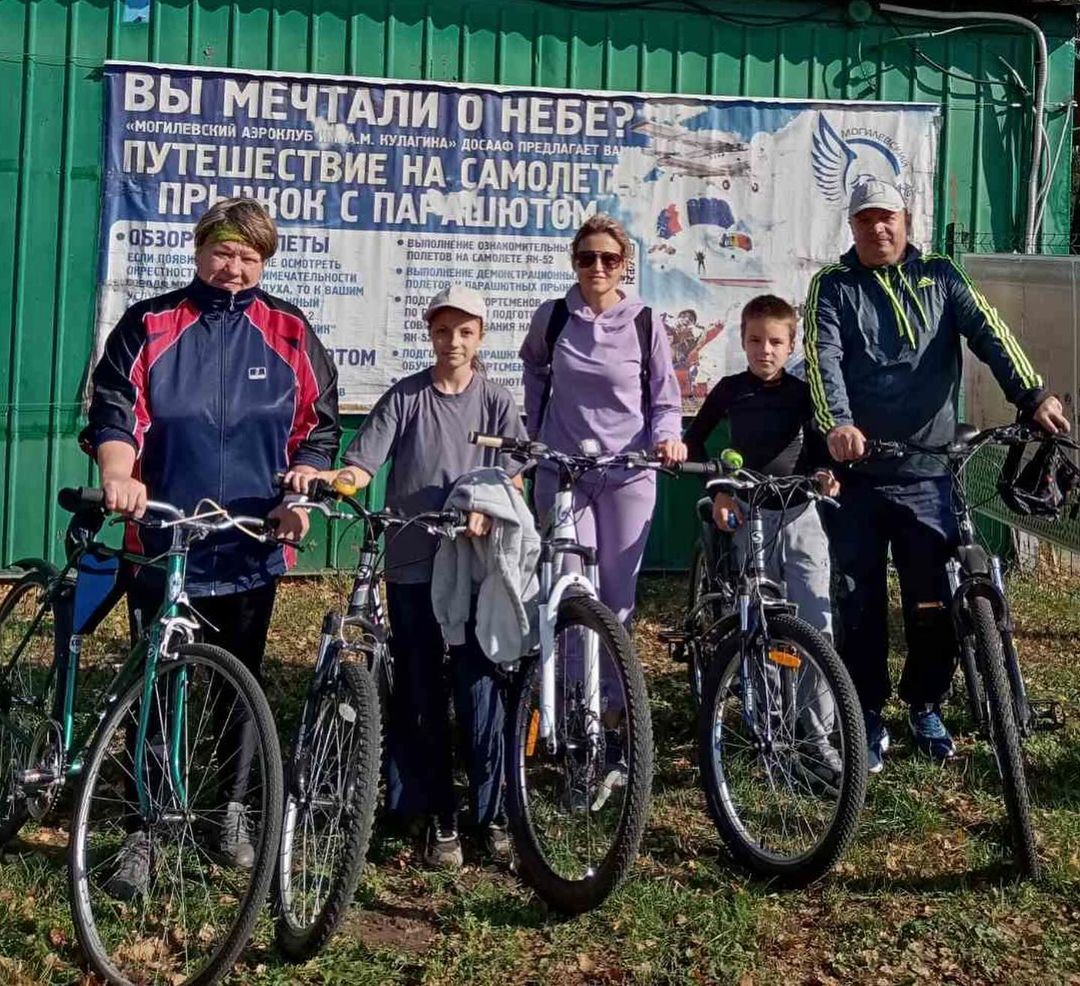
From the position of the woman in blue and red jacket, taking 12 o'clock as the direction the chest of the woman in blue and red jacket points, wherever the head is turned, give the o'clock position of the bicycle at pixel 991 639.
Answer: The bicycle is roughly at 9 o'clock from the woman in blue and red jacket.

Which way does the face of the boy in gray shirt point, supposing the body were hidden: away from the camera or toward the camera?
toward the camera

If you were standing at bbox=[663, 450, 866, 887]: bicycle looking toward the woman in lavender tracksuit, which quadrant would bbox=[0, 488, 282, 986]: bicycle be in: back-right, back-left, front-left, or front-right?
front-left

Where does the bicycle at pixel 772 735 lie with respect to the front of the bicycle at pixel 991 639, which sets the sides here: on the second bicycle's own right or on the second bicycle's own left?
on the second bicycle's own right

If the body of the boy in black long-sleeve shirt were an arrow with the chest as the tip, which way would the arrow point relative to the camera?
toward the camera

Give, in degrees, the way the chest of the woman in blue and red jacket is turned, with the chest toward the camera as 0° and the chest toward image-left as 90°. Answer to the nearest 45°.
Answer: approximately 0°

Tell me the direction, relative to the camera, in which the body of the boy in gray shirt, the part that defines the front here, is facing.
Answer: toward the camera

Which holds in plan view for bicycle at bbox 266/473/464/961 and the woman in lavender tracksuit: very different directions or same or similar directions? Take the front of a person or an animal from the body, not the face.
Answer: same or similar directions

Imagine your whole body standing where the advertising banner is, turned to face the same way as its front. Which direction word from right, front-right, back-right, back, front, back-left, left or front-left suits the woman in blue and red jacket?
front

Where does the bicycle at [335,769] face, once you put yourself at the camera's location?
facing the viewer

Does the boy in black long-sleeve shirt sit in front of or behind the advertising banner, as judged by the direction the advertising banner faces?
in front

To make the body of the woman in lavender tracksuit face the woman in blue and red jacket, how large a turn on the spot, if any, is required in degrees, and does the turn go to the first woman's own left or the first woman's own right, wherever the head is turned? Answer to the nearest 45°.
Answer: approximately 45° to the first woman's own right

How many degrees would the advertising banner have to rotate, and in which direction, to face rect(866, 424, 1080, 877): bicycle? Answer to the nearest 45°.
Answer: approximately 45° to its left

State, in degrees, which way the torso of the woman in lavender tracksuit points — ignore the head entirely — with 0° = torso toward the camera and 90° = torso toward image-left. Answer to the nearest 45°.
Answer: approximately 0°

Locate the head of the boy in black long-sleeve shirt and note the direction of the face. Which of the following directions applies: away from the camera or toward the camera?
toward the camera
